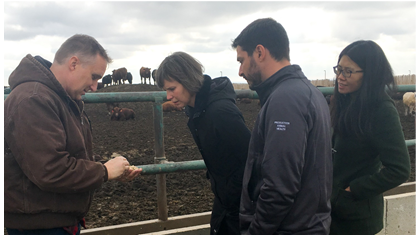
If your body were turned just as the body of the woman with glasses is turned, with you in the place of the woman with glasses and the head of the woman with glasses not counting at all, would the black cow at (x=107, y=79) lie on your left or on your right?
on your right

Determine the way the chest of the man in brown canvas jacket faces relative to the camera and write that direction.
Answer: to the viewer's right

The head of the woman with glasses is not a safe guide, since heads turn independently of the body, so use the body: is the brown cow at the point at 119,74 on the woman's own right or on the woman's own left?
on the woman's own right

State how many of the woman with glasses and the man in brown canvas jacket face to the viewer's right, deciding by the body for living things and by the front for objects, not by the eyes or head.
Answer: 1

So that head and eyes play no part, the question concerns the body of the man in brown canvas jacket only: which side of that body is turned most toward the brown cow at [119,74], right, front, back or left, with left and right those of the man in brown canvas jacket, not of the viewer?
left

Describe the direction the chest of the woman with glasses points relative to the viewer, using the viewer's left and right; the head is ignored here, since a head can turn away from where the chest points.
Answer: facing the viewer and to the left of the viewer

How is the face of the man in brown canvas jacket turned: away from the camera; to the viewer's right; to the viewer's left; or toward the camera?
to the viewer's right

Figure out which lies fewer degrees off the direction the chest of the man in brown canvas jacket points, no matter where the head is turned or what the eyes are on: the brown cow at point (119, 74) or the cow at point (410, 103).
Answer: the cow

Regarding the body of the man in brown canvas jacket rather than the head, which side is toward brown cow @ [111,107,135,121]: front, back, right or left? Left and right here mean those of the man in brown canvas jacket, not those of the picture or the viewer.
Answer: left

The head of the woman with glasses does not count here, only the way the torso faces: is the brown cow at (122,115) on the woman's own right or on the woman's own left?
on the woman's own right

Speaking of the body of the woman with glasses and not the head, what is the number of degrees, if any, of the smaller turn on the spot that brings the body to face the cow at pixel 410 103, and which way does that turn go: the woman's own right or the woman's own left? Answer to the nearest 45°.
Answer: approximately 135° to the woman's own right

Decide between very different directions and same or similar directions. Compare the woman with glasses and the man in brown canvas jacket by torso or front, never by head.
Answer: very different directions

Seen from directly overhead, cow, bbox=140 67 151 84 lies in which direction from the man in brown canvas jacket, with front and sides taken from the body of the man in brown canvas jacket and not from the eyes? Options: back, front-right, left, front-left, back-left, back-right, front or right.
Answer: left

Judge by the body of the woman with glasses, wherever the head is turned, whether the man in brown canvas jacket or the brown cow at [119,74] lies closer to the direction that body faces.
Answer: the man in brown canvas jacket
